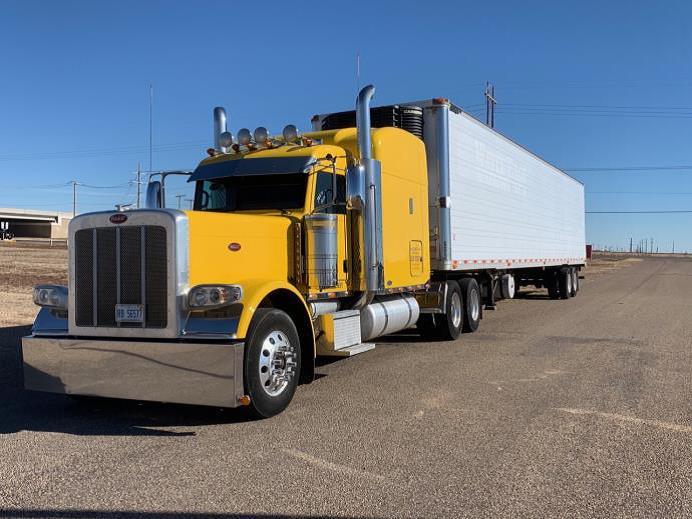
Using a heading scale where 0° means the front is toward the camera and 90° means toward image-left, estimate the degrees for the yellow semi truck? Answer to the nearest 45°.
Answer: approximately 45°
